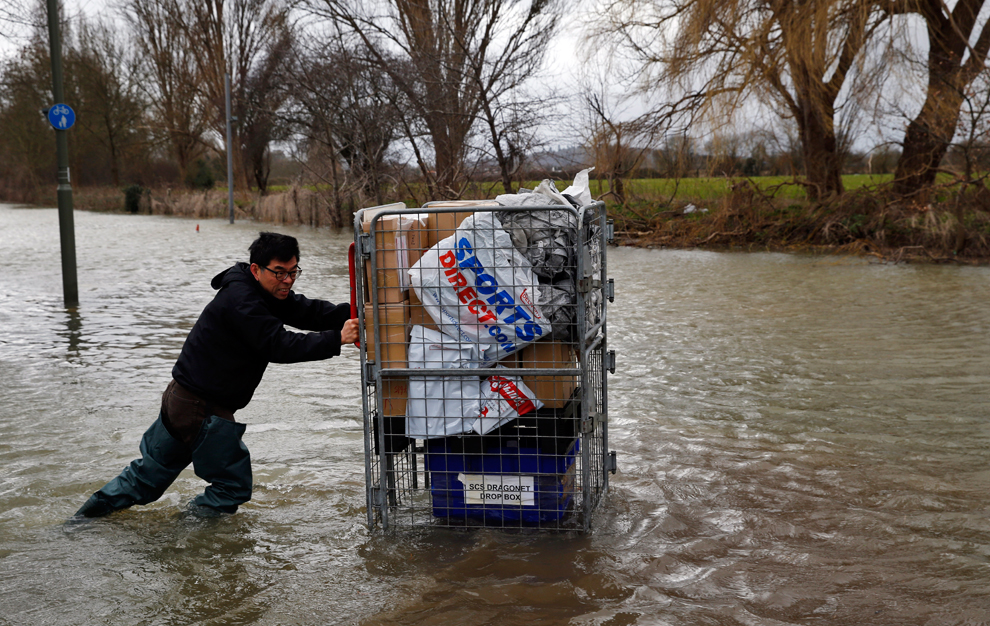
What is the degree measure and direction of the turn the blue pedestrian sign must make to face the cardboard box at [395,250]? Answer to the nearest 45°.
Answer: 0° — it already faces it

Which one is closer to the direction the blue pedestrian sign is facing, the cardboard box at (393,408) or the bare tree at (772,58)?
the cardboard box

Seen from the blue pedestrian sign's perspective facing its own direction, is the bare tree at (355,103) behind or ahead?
behind

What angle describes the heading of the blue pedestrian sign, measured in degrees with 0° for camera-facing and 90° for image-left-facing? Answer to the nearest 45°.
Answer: approximately 0°

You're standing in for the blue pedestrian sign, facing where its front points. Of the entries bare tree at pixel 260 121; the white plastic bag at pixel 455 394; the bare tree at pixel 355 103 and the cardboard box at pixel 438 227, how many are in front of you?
2

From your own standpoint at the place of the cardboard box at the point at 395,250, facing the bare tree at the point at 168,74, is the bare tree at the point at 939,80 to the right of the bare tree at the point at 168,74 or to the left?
right

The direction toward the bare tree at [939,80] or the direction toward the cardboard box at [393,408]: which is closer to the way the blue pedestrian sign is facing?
the cardboard box

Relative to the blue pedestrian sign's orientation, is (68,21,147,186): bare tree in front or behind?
behind

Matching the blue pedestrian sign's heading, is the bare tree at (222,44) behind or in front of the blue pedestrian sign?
behind
